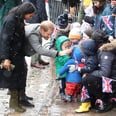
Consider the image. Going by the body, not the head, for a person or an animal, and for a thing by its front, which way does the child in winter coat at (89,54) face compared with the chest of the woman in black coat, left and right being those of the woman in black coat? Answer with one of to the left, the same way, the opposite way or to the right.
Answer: the opposite way

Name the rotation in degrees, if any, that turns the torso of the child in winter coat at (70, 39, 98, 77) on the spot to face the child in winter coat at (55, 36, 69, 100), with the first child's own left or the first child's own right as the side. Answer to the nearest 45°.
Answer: approximately 45° to the first child's own right

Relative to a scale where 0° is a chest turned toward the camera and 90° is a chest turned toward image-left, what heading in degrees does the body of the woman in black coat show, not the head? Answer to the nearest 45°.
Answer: approximately 270°

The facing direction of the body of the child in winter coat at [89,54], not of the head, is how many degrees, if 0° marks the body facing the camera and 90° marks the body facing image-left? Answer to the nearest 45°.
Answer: approximately 90°

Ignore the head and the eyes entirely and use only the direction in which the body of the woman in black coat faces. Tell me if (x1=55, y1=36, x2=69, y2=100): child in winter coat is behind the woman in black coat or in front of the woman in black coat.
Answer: in front

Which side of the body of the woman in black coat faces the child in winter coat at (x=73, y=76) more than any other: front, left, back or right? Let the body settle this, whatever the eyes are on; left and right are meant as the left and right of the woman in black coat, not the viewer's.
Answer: front

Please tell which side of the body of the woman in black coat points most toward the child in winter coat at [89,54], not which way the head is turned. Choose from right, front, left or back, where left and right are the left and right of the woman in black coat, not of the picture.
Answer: front

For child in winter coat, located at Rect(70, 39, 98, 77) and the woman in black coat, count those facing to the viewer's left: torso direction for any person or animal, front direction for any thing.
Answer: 1

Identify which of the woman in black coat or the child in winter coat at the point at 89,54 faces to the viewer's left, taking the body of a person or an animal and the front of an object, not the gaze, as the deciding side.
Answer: the child in winter coat
